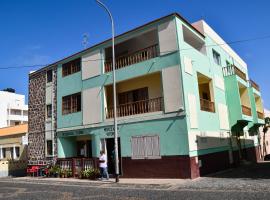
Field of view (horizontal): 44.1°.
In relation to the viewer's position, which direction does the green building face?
facing the viewer and to the left of the viewer

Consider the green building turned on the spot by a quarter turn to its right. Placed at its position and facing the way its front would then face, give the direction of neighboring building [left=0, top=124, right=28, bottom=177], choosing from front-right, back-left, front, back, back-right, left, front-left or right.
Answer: front
